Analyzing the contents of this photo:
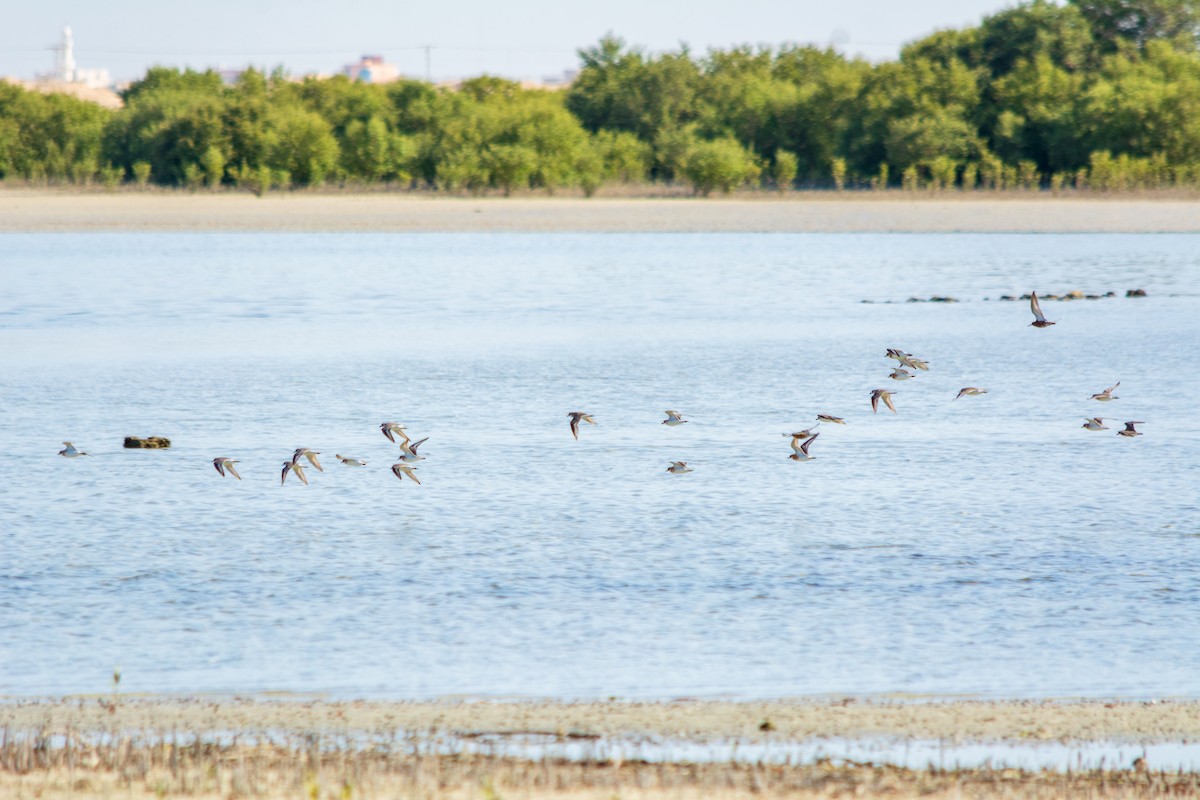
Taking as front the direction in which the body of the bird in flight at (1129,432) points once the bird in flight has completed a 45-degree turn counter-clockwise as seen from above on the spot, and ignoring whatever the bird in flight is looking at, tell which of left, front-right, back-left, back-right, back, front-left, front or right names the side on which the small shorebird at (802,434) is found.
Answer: front

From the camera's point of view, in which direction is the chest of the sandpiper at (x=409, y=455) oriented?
to the viewer's left

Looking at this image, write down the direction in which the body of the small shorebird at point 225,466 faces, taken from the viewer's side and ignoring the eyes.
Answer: to the viewer's left

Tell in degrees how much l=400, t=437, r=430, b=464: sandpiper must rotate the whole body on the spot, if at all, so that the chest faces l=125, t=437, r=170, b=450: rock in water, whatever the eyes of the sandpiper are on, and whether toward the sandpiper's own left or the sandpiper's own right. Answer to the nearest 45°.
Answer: approximately 45° to the sandpiper's own right

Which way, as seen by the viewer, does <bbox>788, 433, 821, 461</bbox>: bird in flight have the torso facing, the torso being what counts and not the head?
to the viewer's left

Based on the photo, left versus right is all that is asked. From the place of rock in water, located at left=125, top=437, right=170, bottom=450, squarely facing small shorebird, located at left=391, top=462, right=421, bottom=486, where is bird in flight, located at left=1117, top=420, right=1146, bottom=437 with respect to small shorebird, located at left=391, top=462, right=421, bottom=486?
left

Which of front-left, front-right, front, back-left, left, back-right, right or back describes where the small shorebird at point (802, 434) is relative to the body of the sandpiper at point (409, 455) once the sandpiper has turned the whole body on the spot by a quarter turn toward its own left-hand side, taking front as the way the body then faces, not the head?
left

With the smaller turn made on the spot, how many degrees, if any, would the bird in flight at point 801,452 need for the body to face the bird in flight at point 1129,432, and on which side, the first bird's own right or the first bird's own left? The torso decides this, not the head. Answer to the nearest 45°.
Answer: approximately 135° to the first bird's own right

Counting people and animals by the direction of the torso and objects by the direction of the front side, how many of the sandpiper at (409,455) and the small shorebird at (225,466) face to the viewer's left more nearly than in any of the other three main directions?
2

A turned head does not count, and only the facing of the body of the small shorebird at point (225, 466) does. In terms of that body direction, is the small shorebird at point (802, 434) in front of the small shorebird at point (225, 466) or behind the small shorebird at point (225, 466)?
behind

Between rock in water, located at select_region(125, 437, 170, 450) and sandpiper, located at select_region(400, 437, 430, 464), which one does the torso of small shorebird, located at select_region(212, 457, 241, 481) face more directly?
the rock in water

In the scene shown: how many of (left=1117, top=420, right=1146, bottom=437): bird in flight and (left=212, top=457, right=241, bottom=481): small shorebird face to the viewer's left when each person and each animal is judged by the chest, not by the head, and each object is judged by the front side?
2

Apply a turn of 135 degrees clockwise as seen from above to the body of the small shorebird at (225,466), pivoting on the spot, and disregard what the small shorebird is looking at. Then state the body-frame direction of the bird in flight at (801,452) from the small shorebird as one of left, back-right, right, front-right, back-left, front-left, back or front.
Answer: front-right

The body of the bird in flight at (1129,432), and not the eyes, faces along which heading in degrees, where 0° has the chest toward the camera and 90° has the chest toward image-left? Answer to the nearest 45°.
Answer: approximately 90°

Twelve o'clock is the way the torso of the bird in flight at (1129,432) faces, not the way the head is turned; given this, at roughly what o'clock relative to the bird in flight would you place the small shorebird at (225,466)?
The small shorebird is roughly at 11 o'clock from the bird in flight.

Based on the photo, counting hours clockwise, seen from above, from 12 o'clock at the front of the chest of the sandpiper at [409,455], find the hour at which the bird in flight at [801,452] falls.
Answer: The bird in flight is roughly at 6 o'clock from the sandpiper.
